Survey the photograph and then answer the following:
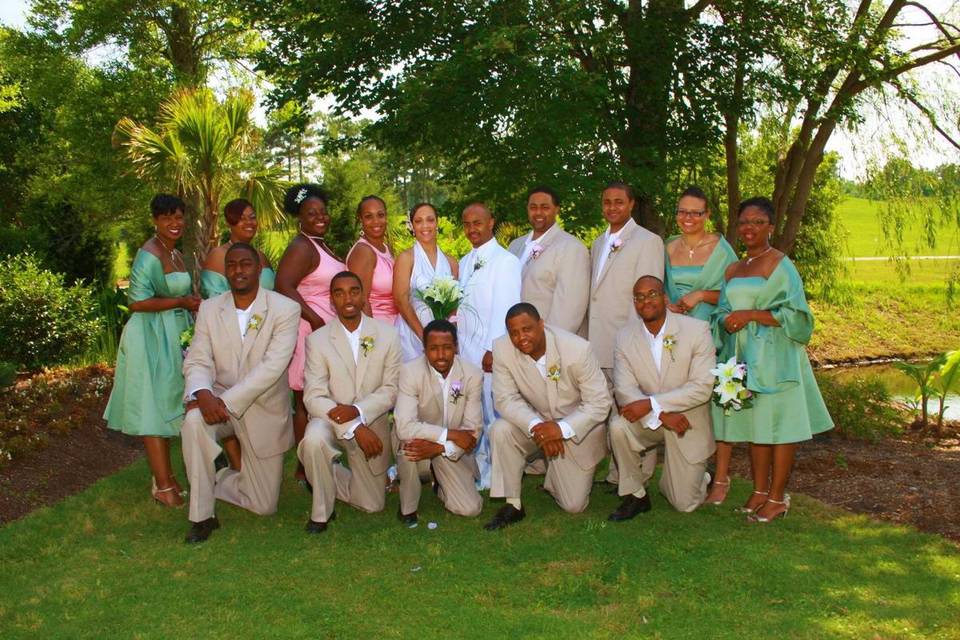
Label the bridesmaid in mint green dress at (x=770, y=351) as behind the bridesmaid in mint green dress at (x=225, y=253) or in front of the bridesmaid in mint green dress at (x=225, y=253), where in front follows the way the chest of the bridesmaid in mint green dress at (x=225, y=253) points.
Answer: in front

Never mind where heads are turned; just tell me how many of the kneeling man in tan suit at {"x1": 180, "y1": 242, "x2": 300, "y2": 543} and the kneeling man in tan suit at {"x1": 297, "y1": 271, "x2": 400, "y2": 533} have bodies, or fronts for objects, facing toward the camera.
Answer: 2

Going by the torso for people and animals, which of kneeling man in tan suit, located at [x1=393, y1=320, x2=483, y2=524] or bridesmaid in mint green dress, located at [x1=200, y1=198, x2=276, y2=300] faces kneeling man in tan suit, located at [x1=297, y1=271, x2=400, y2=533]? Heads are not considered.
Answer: the bridesmaid in mint green dress

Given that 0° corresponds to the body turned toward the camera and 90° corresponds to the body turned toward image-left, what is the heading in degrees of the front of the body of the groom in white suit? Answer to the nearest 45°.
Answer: approximately 45°

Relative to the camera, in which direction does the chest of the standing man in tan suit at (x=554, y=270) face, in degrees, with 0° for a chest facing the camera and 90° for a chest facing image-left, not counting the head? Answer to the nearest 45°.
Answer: approximately 45°

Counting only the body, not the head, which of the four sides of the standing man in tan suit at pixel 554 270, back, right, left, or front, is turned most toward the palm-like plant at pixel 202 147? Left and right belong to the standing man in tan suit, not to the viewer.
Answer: right

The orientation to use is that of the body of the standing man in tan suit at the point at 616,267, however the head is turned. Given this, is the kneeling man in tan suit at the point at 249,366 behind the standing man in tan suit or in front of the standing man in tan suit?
in front

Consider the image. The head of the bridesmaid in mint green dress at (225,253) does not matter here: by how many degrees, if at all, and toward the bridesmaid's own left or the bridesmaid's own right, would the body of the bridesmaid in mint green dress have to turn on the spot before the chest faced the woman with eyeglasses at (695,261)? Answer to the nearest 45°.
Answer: approximately 45° to the bridesmaid's own left

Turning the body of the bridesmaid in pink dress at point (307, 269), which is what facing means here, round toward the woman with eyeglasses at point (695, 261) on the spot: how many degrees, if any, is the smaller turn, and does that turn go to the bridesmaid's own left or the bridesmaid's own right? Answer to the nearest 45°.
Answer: approximately 45° to the bridesmaid's own left

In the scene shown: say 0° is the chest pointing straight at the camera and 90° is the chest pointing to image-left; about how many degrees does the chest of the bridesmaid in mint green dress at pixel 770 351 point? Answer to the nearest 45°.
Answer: approximately 45°

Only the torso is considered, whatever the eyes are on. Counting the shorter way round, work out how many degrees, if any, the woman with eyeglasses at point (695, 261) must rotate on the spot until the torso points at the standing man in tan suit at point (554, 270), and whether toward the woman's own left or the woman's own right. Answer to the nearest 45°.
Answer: approximately 45° to the woman's own right

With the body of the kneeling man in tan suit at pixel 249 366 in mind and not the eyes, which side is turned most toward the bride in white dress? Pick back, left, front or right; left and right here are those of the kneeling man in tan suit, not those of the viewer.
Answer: left

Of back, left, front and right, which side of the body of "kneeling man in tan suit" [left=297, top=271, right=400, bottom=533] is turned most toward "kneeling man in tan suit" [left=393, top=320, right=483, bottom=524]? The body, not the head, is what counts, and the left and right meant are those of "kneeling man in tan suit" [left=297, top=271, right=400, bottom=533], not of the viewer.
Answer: left

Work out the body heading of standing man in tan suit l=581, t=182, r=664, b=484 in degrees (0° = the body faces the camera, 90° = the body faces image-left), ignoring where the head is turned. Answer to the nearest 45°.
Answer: approximately 45°

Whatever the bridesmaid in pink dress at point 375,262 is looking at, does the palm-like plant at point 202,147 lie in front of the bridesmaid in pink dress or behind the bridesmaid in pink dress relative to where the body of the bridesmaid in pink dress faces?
behind

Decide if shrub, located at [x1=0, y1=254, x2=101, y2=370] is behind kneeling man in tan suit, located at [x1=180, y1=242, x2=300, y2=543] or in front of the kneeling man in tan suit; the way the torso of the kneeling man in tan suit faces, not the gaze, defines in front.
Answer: behind
